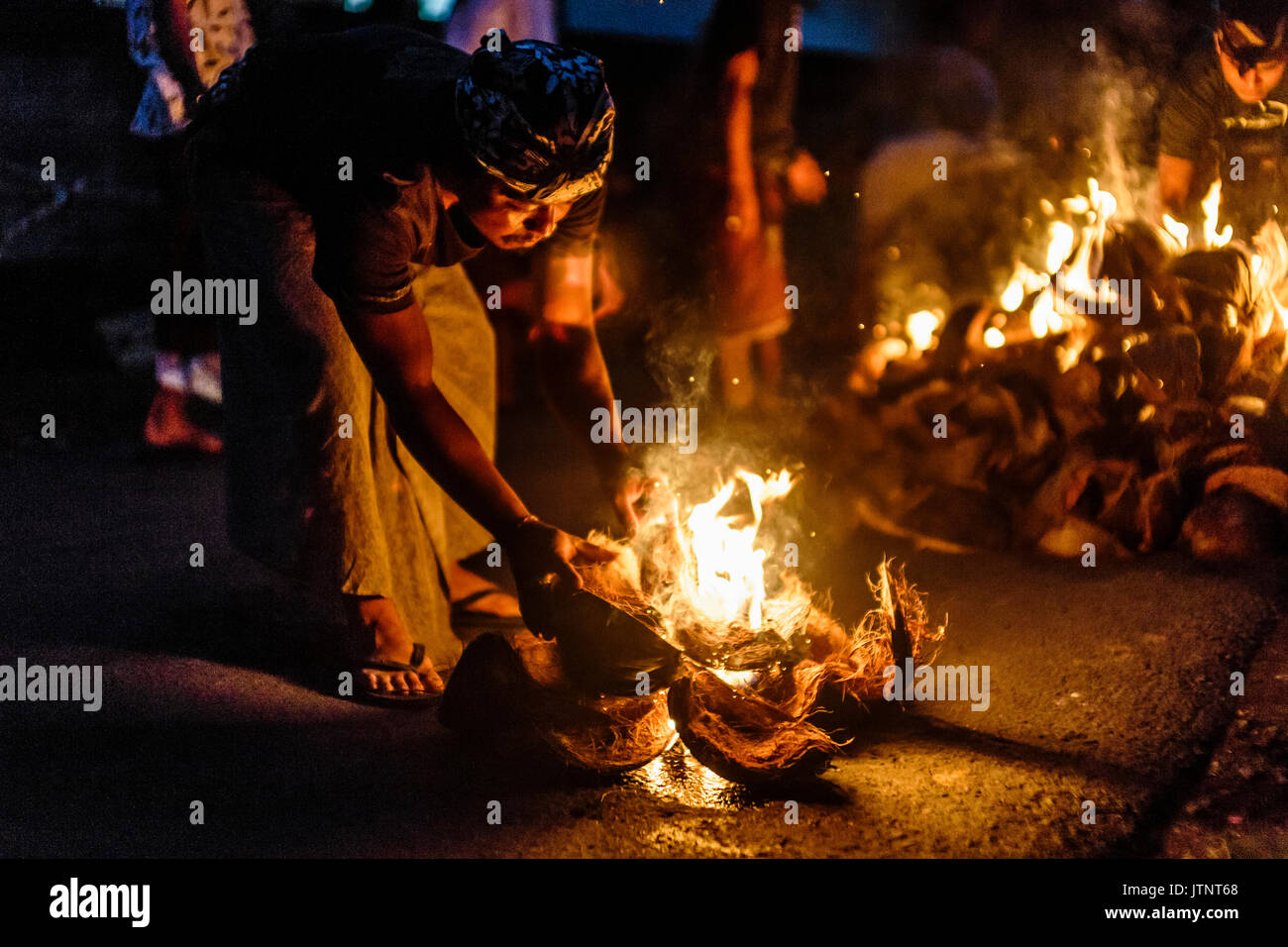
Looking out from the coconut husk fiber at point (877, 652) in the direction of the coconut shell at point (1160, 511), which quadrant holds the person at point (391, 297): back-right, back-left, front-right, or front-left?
back-left

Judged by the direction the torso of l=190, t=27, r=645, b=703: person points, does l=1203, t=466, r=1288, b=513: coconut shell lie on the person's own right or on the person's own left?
on the person's own left

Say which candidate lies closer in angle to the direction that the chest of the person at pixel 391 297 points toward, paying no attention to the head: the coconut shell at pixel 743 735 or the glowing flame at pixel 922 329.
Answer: the coconut shell

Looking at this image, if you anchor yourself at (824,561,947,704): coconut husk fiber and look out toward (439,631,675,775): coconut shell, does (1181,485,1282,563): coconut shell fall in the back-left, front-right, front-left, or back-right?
back-right

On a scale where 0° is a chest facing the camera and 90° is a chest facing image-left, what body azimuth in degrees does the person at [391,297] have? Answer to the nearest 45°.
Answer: approximately 315°

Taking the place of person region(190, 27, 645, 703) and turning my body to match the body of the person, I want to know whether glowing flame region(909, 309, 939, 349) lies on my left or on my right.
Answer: on my left

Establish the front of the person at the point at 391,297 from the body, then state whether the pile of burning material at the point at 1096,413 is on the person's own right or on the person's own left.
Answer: on the person's own left

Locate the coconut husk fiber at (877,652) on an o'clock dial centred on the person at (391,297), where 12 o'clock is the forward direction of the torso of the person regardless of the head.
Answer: The coconut husk fiber is roughly at 11 o'clock from the person.

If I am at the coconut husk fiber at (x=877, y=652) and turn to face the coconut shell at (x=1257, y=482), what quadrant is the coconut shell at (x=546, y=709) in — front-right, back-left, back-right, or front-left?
back-left
